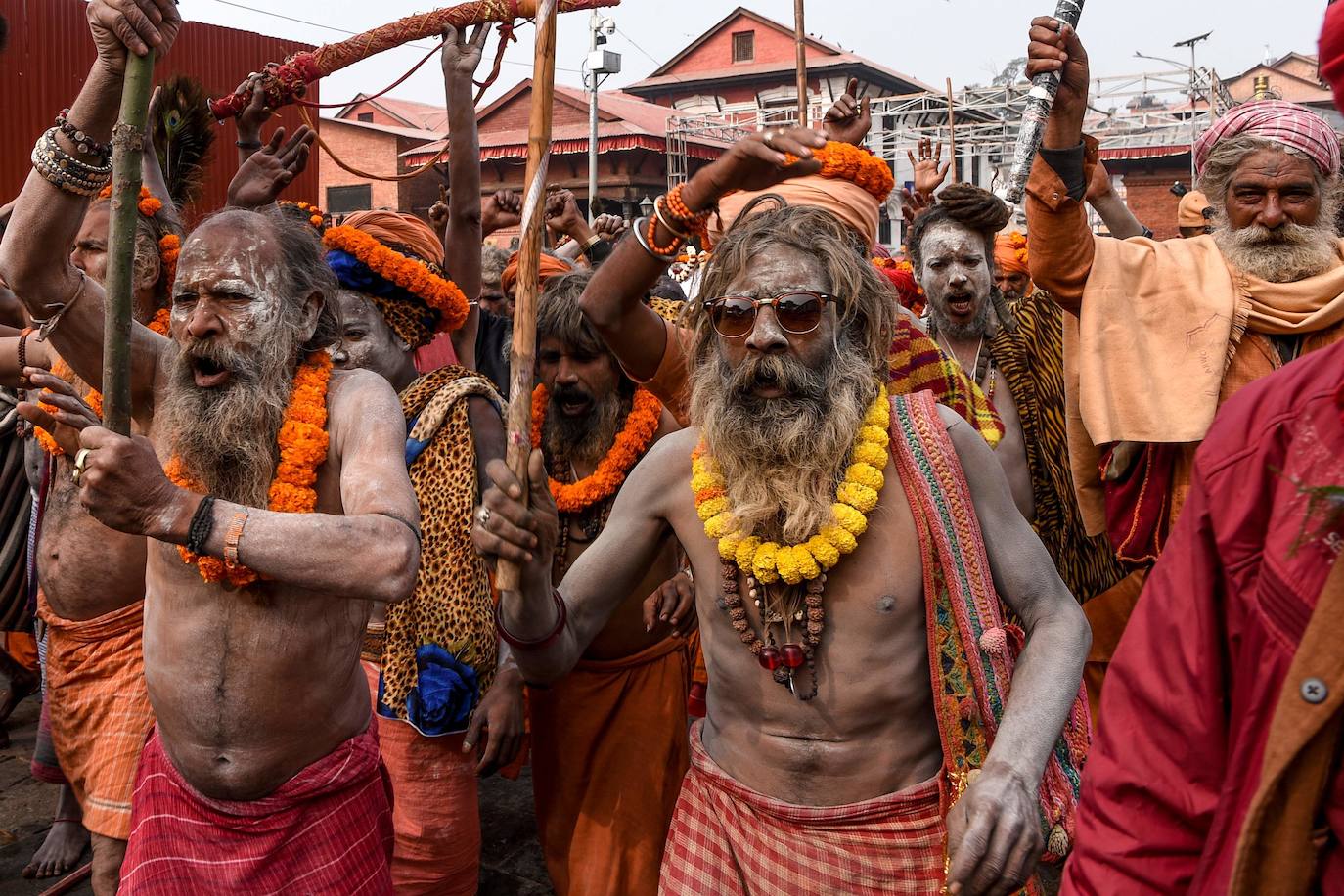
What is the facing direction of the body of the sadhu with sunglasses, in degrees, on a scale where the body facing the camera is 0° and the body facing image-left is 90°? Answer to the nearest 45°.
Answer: approximately 0°
